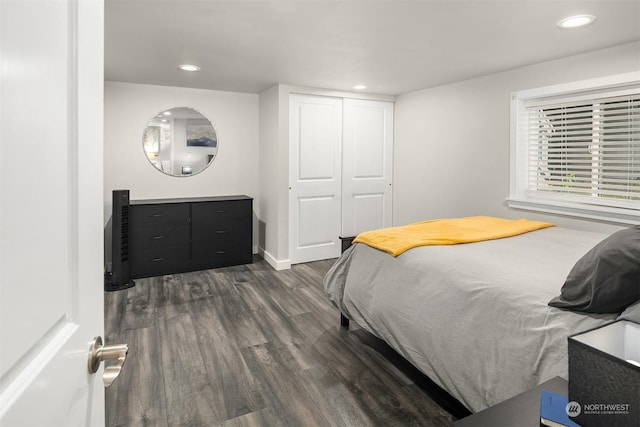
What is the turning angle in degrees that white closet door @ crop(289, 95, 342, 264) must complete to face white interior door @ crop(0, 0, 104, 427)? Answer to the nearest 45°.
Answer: approximately 45° to its right

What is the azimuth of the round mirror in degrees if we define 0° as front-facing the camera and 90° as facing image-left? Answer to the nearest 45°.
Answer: approximately 0°

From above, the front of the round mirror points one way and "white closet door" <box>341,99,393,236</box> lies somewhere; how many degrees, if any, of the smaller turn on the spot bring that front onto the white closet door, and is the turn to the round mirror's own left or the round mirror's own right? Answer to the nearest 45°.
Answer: approximately 90° to the round mirror's own left

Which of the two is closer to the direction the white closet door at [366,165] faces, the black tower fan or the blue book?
the blue book

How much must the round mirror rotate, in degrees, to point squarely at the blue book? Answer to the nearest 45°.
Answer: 0° — it already faces it
